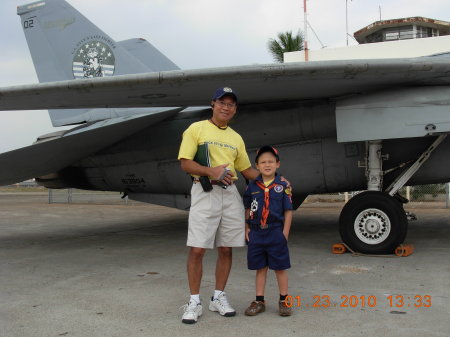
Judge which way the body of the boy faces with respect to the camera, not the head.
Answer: toward the camera

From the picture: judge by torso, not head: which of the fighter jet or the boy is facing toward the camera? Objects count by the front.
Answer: the boy

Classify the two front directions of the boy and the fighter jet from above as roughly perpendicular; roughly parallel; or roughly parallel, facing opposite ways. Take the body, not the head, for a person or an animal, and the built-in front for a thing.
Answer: roughly perpendicular

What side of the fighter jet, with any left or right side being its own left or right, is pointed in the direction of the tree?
left

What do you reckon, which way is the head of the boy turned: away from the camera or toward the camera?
toward the camera

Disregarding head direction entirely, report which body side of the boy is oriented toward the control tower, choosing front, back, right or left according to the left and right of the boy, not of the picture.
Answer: back

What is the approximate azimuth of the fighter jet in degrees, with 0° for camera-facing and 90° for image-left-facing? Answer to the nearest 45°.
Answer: approximately 270°

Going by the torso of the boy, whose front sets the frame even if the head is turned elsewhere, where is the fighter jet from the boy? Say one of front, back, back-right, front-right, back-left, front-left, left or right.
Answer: back

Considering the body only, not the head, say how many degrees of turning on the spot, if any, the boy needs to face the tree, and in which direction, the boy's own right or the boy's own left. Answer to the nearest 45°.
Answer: approximately 180°

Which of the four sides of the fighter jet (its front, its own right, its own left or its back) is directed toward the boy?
right

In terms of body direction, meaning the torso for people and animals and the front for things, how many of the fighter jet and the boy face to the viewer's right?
1
